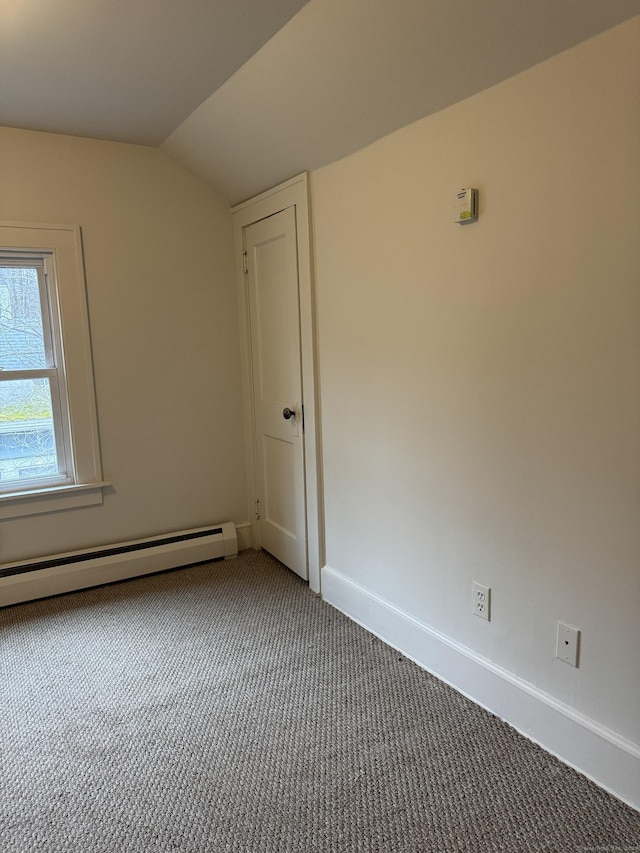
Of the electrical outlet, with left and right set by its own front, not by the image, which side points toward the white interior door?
right

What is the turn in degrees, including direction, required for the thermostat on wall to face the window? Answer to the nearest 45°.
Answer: approximately 45° to its right

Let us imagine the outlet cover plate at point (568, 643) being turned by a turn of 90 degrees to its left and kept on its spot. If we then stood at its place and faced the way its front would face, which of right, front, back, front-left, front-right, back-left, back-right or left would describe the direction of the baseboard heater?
back-right

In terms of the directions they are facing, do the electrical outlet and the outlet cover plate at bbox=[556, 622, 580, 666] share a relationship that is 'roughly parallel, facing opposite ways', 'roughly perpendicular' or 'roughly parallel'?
roughly parallel

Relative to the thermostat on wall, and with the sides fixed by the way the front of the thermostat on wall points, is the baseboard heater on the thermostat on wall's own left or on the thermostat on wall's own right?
on the thermostat on wall's own right

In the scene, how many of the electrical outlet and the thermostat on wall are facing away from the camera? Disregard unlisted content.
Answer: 0

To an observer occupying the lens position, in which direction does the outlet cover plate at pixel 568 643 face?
facing the viewer and to the left of the viewer

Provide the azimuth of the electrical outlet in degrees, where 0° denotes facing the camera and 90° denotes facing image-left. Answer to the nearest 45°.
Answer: approximately 45°

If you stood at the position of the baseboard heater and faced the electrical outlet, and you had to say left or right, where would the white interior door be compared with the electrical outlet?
left

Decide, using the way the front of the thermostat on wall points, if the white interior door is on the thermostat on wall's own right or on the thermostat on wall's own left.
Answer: on the thermostat on wall's own right
